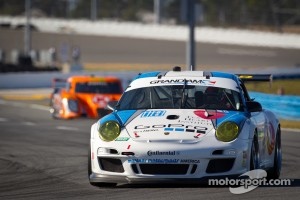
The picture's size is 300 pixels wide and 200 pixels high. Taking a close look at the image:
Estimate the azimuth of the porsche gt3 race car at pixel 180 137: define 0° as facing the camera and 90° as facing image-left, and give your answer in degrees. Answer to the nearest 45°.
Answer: approximately 0°

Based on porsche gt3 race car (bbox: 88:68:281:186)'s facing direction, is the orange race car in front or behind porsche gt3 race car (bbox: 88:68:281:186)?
behind
